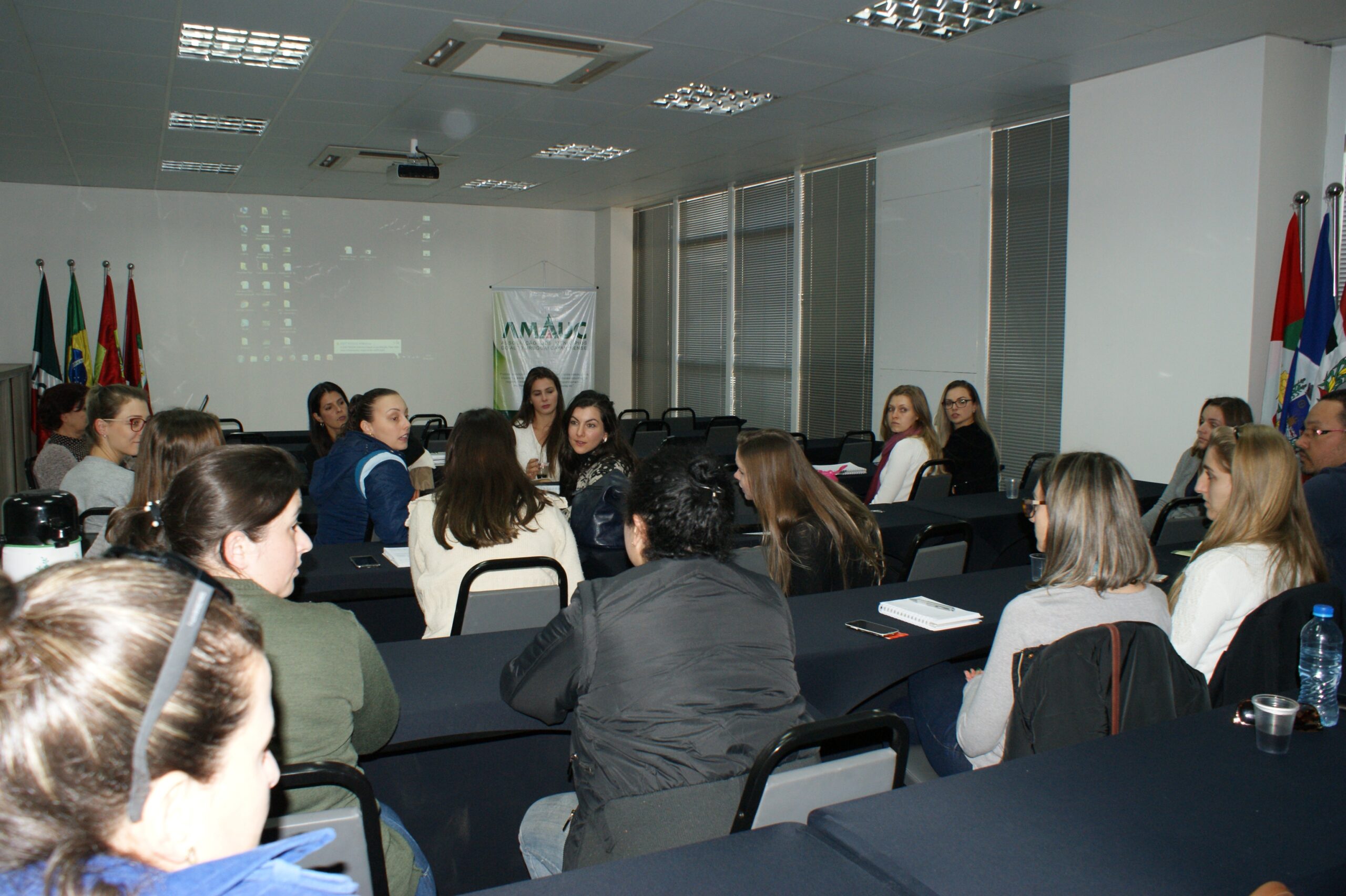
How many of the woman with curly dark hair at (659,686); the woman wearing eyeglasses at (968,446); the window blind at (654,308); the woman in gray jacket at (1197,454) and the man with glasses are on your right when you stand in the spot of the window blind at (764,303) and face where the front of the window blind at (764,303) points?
1

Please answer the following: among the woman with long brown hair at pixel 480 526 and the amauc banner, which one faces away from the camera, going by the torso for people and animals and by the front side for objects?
the woman with long brown hair

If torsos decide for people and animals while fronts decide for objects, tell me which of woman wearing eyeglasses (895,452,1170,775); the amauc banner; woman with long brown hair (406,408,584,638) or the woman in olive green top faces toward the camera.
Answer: the amauc banner

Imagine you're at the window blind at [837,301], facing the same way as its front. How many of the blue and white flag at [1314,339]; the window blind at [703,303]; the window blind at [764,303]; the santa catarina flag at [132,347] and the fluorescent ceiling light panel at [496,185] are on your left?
1

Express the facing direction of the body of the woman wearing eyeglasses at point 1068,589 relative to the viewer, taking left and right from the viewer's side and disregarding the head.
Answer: facing away from the viewer and to the left of the viewer

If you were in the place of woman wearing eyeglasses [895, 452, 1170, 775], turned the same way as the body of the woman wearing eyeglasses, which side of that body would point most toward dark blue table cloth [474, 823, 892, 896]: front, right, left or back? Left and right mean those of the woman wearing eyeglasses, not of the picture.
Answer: left

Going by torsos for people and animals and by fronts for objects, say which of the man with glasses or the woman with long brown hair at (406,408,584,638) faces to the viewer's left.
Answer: the man with glasses

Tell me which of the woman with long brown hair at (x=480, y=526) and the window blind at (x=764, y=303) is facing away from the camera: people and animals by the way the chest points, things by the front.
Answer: the woman with long brown hair

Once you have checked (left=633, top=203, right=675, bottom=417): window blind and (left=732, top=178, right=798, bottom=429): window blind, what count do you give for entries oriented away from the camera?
0

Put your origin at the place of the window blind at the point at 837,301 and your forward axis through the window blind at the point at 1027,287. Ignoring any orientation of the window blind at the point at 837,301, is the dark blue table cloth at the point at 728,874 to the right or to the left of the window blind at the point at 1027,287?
right

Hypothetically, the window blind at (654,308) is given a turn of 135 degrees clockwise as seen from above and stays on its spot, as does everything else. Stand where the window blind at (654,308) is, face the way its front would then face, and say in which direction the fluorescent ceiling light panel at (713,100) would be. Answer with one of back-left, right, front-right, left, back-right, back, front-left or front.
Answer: back

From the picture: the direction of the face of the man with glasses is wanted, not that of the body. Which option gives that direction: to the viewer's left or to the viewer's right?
to the viewer's left

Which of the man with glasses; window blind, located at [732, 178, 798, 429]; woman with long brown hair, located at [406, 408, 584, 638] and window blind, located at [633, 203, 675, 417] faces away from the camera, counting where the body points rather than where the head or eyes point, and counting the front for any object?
the woman with long brown hair

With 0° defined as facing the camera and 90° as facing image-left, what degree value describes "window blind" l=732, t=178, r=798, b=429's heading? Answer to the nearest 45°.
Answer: approximately 45°

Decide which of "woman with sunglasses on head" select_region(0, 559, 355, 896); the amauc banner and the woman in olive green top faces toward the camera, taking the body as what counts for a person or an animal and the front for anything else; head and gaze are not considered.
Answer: the amauc banner

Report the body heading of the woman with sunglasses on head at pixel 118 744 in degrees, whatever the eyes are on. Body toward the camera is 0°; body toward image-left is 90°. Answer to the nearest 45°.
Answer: approximately 225°

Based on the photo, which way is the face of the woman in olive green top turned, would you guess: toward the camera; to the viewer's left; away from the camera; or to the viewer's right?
to the viewer's right

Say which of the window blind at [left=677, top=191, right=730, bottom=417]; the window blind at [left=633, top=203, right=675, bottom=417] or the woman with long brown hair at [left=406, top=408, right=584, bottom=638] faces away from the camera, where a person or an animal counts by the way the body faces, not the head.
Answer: the woman with long brown hair
